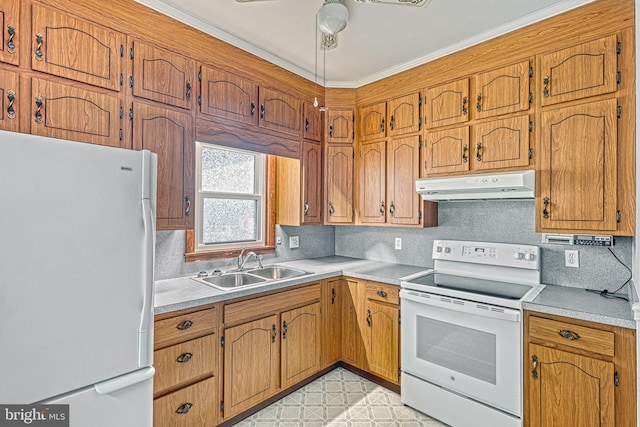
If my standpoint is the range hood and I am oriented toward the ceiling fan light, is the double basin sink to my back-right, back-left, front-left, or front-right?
front-right

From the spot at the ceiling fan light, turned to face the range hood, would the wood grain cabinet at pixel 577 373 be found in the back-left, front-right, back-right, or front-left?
front-right

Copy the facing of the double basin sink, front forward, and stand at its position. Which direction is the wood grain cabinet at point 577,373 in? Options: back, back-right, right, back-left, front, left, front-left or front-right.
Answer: front

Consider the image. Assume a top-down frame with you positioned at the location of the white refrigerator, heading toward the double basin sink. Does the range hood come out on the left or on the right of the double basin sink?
right

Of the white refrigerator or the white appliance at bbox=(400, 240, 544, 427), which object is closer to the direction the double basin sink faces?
the white appliance

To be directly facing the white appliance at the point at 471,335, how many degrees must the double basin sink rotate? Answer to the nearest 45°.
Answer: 0° — it already faces it

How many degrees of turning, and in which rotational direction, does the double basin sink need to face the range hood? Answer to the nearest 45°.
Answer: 0° — it already faces it

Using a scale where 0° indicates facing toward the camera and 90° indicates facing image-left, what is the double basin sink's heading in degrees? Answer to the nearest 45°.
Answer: approximately 315°

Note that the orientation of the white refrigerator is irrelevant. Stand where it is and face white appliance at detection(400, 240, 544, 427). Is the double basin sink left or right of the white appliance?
left

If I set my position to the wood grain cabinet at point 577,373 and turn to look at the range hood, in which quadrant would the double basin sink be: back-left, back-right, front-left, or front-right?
front-left
